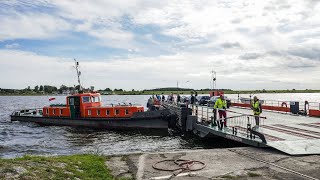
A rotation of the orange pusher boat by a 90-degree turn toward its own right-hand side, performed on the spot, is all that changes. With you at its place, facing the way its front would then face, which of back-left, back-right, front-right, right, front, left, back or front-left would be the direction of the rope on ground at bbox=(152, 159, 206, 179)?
front-left

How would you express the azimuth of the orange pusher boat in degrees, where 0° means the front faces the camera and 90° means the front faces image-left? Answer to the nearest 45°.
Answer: approximately 315°
